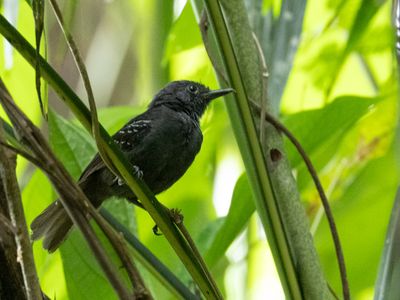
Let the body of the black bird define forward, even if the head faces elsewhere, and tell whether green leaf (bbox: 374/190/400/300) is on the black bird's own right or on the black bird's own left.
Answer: on the black bird's own right

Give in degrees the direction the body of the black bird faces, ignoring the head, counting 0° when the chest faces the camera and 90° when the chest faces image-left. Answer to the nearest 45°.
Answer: approximately 270°

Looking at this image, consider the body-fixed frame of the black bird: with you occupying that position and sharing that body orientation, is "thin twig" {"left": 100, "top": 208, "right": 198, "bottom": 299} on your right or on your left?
on your right

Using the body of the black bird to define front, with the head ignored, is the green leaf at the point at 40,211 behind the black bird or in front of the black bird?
behind

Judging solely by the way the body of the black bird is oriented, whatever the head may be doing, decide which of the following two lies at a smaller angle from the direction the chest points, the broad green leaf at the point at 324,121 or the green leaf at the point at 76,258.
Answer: the broad green leaf
